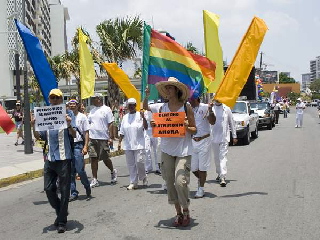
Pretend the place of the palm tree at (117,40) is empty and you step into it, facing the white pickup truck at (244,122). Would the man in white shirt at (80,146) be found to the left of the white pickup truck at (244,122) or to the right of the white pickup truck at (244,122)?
right

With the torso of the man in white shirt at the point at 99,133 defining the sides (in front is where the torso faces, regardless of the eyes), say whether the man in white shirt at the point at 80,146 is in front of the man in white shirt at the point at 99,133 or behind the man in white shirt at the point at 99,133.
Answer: in front

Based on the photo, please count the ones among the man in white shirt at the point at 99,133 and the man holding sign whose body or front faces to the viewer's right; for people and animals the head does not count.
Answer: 0

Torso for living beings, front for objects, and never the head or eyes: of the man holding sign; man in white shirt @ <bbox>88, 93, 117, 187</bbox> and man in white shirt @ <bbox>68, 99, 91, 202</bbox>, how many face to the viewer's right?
0

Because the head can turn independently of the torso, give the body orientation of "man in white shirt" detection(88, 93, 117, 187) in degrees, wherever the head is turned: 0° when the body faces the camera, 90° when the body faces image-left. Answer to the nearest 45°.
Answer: approximately 45°

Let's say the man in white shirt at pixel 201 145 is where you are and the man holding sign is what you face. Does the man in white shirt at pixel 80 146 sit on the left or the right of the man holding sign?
right

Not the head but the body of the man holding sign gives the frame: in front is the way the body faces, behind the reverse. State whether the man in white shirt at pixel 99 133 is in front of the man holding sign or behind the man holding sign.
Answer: behind

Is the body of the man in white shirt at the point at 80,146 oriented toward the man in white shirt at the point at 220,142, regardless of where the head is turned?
no

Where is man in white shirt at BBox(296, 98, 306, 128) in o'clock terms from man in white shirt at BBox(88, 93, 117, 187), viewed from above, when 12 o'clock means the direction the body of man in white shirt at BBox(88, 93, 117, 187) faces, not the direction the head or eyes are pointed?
man in white shirt at BBox(296, 98, 306, 128) is roughly at 6 o'clock from man in white shirt at BBox(88, 93, 117, 187).

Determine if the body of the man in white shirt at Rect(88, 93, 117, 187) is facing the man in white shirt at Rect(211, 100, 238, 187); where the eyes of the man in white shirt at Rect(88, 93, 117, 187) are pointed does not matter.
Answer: no

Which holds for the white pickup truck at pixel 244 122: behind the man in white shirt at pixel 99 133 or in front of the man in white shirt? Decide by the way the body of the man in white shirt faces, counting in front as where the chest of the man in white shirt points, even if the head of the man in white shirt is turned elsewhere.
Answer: behind

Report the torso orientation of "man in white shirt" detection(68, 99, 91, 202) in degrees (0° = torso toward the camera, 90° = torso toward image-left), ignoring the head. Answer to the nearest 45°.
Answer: approximately 45°

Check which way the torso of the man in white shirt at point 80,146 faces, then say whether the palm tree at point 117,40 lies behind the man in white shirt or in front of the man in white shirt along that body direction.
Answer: behind

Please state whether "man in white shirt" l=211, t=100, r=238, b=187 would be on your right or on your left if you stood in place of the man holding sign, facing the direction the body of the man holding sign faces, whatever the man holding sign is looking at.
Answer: on your left

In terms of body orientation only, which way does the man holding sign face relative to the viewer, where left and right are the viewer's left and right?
facing the viewer

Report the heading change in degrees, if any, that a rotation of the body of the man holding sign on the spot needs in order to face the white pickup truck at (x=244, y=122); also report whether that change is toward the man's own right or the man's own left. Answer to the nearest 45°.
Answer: approximately 135° to the man's own left

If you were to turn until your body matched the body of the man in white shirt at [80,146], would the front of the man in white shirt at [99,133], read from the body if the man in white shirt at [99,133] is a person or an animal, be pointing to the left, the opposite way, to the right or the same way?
the same way

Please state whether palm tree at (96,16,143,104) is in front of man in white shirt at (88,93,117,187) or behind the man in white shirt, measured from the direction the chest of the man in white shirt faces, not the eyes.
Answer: behind

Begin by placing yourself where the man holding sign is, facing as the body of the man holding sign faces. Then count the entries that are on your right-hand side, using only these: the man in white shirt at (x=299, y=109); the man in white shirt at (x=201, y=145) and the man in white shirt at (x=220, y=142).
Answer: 0

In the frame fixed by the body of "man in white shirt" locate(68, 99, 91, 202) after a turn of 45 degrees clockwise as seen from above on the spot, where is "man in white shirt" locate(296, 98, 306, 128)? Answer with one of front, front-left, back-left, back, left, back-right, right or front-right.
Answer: back-right

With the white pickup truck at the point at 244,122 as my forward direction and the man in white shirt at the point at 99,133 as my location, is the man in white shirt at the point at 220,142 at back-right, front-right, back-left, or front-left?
front-right
